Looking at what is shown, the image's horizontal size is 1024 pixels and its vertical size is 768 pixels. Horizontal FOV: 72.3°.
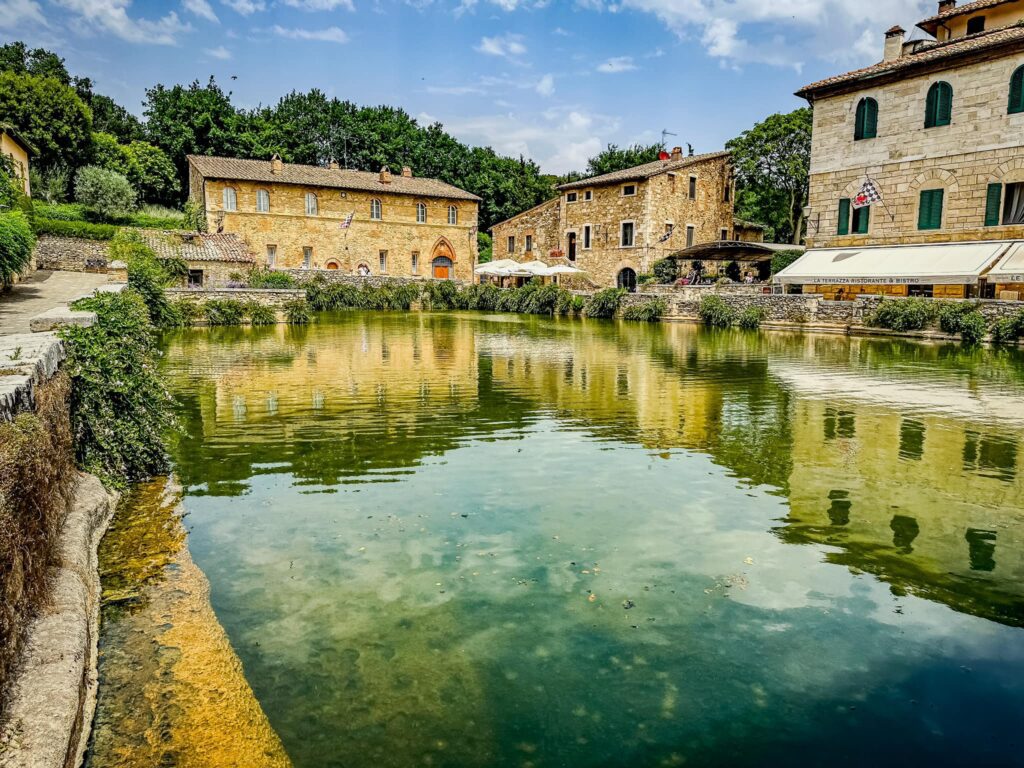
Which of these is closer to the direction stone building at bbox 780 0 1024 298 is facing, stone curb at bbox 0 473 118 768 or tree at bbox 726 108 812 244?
the stone curb

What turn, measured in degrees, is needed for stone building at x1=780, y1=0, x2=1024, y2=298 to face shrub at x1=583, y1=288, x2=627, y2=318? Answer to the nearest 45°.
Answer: approximately 45° to its right

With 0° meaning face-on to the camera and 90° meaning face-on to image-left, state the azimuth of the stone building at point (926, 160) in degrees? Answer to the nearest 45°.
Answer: approximately 45°

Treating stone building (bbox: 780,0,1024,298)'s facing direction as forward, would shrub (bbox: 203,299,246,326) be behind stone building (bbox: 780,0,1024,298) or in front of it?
in front

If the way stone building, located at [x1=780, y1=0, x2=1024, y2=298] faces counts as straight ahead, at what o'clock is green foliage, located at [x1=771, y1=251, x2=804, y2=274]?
The green foliage is roughly at 3 o'clock from the stone building.

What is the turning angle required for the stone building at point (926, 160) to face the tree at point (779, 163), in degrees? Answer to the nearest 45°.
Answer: approximately 90° to its right

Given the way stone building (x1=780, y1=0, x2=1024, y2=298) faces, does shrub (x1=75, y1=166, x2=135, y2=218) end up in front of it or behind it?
in front

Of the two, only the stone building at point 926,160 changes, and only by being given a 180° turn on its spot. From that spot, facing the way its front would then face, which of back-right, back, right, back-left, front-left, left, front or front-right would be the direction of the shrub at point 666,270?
left

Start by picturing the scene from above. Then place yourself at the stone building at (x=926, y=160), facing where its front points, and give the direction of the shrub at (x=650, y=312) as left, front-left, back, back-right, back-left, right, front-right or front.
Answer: front-right

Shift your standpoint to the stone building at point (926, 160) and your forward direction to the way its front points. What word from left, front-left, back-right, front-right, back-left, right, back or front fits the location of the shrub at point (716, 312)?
front-right

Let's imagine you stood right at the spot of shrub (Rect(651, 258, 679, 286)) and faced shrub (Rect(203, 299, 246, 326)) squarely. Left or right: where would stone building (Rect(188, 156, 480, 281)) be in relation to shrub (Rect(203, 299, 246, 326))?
right

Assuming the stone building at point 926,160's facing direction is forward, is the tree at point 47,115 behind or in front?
in front

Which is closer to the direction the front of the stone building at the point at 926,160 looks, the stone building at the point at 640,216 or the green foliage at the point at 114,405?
the green foliage

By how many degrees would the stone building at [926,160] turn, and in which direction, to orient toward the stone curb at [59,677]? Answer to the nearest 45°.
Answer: approximately 45° to its left
